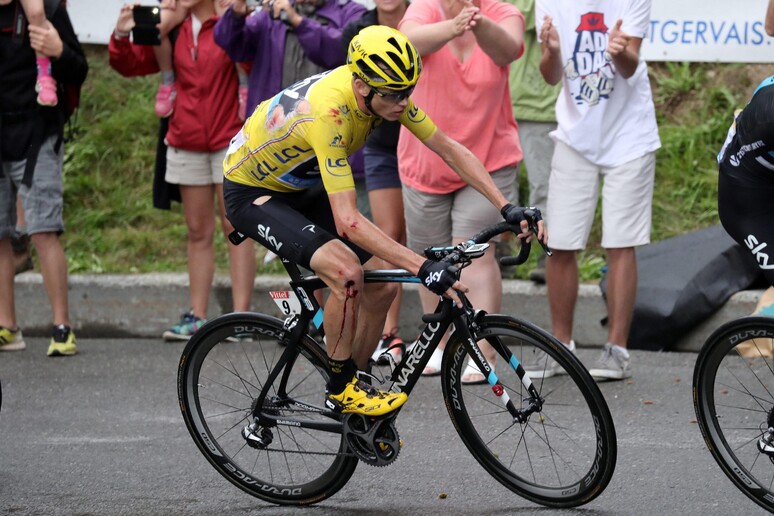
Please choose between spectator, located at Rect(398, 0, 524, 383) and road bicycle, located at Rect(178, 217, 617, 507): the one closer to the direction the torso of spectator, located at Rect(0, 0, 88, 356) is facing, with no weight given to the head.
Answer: the road bicycle

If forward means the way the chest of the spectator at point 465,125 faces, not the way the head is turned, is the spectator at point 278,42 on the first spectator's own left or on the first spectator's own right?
on the first spectator's own right

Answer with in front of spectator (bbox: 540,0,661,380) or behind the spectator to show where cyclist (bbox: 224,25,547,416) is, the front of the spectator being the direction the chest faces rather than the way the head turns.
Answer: in front

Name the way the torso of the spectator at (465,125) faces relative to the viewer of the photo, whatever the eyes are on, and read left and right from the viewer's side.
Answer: facing the viewer

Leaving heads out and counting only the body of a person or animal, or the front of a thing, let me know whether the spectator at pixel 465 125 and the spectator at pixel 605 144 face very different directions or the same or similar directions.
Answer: same or similar directions

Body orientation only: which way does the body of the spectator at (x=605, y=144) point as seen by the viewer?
toward the camera

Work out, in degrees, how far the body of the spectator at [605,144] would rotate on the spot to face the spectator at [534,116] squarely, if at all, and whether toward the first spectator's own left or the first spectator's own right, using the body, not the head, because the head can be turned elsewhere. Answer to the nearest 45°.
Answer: approximately 180°

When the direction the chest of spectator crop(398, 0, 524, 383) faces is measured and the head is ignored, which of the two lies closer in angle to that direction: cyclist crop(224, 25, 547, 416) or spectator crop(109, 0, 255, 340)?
the cyclist

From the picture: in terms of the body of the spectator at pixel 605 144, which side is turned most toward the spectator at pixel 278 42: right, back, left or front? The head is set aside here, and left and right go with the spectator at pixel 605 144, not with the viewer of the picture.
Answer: right

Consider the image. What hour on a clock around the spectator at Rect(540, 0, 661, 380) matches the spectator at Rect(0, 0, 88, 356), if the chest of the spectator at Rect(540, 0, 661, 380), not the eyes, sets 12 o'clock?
the spectator at Rect(0, 0, 88, 356) is roughly at 3 o'clock from the spectator at Rect(540, 0, 661, 380).

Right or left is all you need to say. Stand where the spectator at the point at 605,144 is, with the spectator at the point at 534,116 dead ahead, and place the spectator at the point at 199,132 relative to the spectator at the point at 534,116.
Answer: left

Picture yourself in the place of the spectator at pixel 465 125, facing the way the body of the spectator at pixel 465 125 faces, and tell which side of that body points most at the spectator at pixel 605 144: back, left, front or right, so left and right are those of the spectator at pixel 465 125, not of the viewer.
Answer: left

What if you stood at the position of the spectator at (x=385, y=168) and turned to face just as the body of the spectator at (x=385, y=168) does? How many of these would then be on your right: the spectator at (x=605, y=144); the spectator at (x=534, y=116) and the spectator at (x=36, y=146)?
1

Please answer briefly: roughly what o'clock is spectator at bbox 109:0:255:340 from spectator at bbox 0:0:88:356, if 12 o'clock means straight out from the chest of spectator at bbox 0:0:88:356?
spectator at bbox 109:0:255:340 is roughly at 9 o'clock from spectator at bbox 0:0:88:356.
